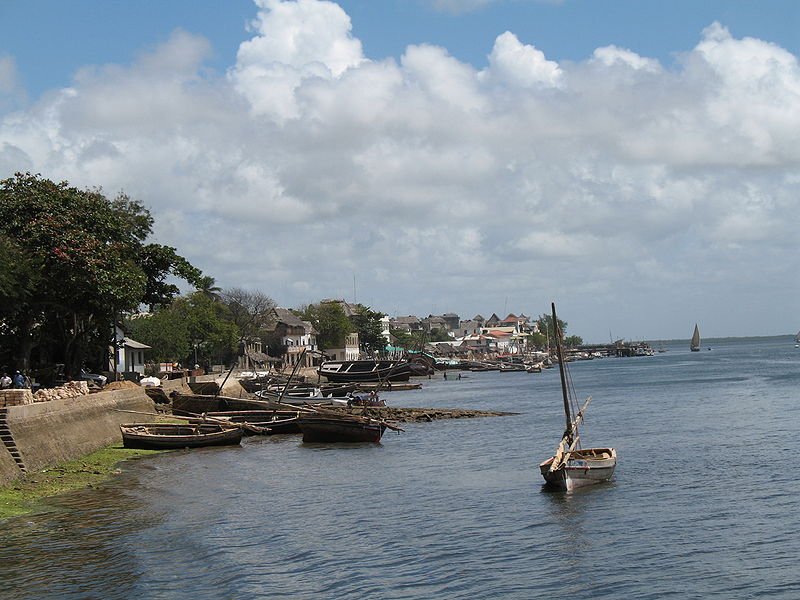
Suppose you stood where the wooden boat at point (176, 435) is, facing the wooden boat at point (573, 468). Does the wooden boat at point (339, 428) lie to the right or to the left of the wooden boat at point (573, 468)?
left

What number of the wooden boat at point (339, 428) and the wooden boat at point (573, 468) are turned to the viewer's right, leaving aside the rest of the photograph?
1

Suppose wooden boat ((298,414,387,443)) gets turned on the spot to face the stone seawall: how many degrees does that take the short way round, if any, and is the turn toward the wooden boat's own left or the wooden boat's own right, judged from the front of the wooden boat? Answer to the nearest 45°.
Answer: approximately 135° to the wooden boat's own right

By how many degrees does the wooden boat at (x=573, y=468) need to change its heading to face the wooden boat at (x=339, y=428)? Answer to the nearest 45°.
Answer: approximately 90° to its right

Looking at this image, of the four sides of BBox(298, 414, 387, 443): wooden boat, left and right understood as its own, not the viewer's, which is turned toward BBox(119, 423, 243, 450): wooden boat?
back

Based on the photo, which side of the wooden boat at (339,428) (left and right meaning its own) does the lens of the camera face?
right

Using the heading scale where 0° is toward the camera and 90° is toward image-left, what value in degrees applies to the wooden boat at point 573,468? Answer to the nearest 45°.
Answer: approximately 45°

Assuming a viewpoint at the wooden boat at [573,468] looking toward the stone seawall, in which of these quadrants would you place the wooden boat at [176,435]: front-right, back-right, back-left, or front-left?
front-right
